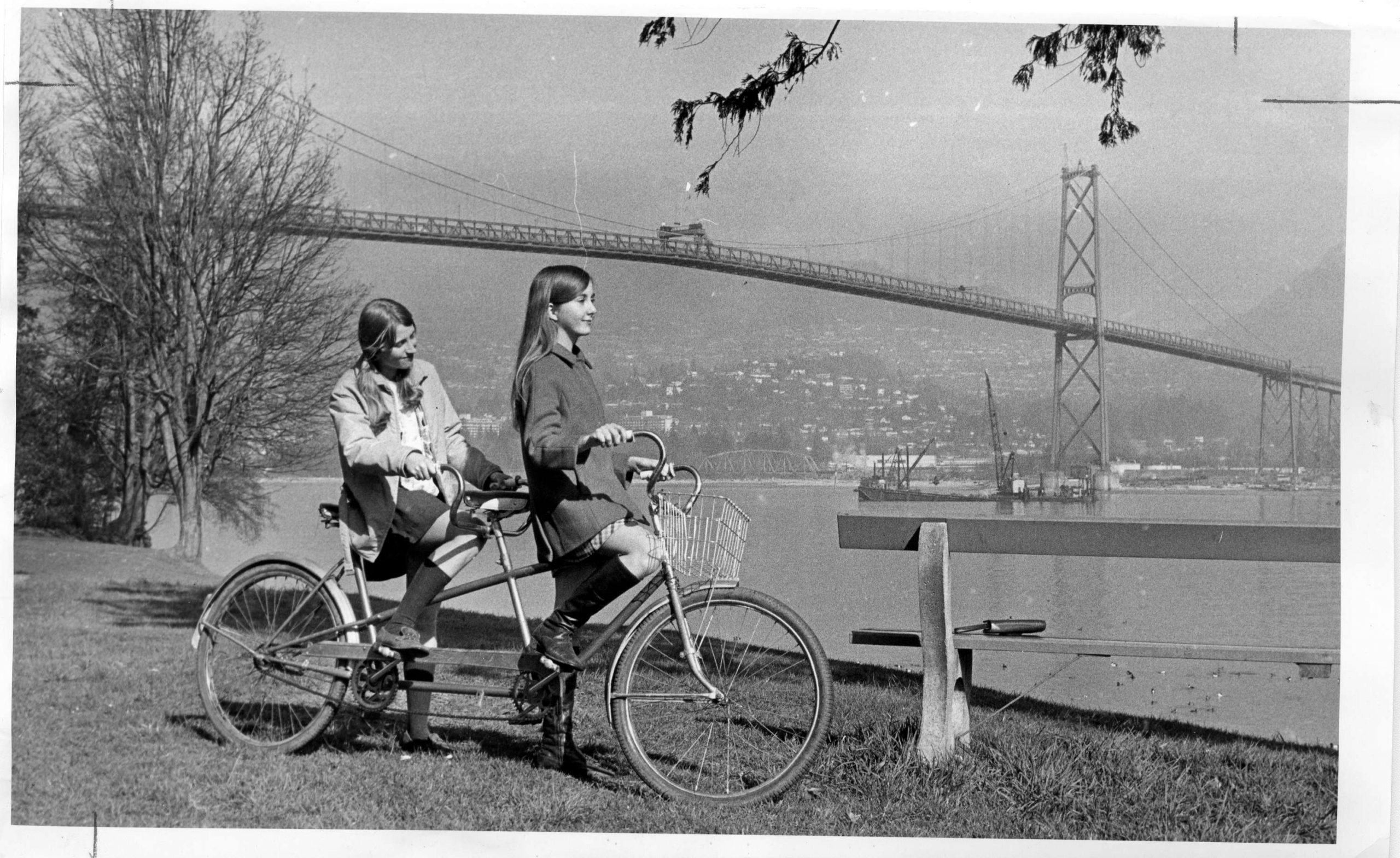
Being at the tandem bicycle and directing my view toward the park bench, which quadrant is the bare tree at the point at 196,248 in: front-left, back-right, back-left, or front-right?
back-left

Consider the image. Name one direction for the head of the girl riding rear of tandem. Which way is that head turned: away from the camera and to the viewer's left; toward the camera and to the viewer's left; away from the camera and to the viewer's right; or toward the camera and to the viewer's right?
toward the camera and to the viewer's right

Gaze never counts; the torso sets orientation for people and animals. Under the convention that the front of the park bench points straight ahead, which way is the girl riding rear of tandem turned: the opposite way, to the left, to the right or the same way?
to the right

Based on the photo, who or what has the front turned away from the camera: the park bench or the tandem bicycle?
the park bench

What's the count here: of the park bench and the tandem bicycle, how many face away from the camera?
1

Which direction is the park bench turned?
away from the camera

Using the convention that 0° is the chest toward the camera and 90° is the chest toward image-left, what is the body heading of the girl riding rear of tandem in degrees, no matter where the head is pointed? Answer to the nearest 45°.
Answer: approximately 315°

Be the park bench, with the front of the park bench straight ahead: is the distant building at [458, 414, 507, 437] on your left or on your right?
on your left

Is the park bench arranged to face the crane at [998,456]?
yes

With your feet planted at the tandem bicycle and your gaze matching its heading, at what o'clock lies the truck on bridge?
The truck on bridge is roughly at 8 o'clock from the tandem bicycle.
